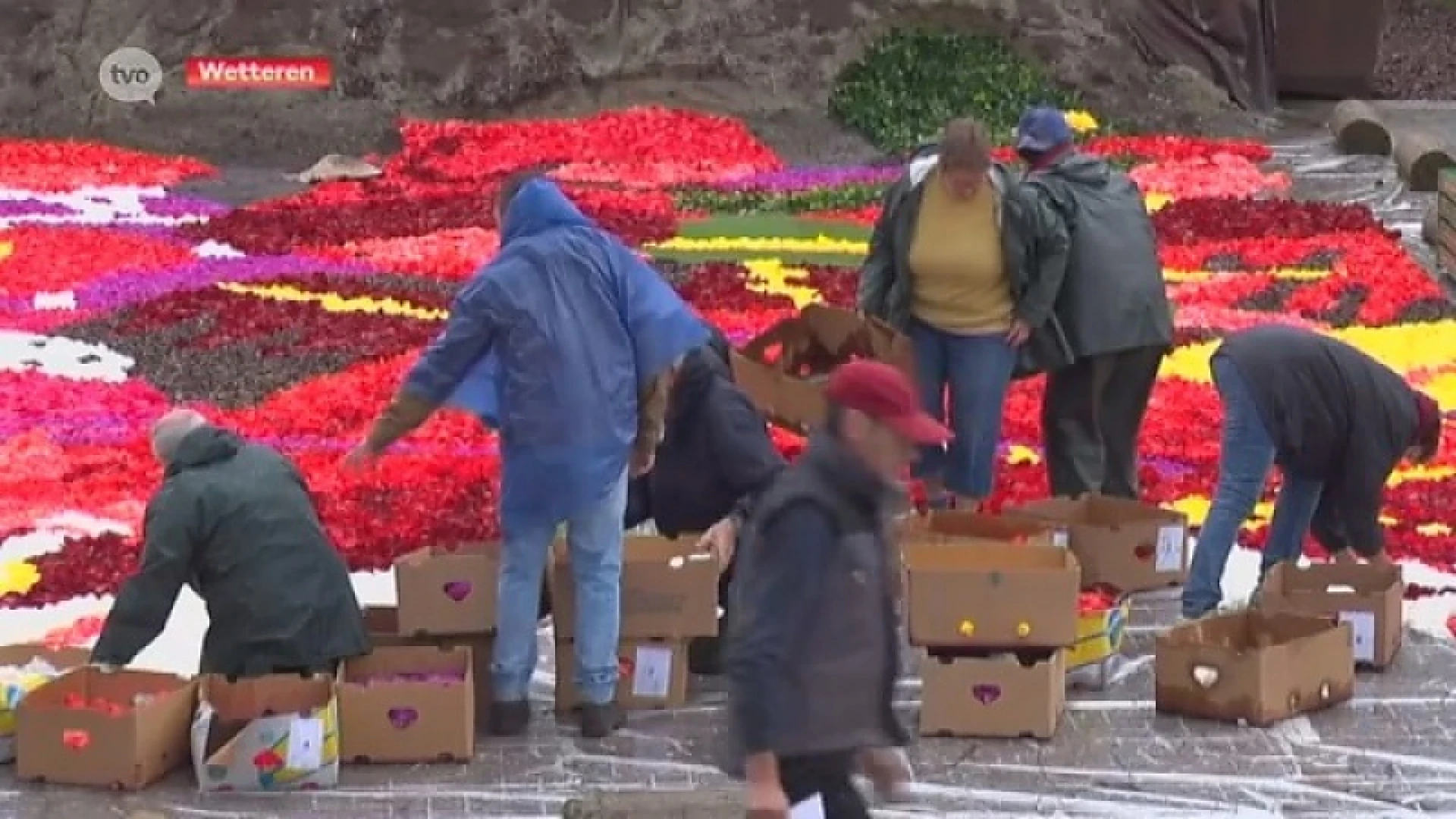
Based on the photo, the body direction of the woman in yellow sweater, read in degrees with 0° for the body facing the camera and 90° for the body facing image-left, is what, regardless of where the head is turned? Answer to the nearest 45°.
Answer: approximately 0°

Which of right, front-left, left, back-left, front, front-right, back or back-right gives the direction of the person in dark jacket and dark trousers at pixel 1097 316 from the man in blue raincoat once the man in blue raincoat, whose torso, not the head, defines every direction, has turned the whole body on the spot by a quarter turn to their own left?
back-right

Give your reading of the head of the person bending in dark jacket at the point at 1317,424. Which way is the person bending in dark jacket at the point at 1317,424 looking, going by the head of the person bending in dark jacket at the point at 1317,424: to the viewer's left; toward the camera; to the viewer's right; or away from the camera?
to the viewer's right

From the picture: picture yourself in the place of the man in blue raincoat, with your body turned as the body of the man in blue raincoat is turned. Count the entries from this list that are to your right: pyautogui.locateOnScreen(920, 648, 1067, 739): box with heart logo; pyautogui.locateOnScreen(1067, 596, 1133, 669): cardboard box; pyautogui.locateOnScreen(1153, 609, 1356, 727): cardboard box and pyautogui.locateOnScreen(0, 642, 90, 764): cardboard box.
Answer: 3

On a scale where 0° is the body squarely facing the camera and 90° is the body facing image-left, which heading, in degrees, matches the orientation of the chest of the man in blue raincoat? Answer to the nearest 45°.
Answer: approximately 180°

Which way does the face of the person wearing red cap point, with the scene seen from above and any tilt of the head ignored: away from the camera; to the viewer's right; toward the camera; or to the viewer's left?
to the viewer's right

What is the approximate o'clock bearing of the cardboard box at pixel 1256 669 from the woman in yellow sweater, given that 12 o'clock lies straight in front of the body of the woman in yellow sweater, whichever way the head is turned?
The cardboard box is roughly at 11 o'clock from the woman in yellow sweater.

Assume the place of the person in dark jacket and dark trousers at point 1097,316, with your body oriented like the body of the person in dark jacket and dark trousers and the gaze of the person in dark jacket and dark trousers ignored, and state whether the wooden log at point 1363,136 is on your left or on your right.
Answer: on your right

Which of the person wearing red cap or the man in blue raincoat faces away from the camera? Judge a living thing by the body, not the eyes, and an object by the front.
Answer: the man in blue raincoat

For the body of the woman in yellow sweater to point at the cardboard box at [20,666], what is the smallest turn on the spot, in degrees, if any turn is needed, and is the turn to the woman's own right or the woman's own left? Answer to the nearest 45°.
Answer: approximately 45° to the woman's own right

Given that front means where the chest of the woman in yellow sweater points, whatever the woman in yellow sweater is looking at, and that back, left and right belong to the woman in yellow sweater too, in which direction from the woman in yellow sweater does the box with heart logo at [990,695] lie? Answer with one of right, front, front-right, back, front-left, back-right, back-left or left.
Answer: front

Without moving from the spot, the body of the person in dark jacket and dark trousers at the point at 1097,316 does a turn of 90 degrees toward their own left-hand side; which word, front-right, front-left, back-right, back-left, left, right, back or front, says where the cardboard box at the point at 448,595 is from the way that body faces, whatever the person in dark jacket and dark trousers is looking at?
front

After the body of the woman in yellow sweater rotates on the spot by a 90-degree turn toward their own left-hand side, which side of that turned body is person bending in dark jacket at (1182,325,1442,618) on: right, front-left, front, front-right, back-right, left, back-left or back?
front-right
